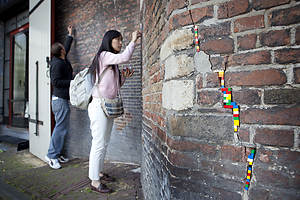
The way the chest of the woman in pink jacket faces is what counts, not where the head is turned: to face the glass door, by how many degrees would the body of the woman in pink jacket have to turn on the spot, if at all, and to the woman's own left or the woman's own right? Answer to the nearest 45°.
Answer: approximately 135° to the woman's own left

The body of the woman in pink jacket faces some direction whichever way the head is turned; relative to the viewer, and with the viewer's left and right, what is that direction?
facing to the right of the viewer
